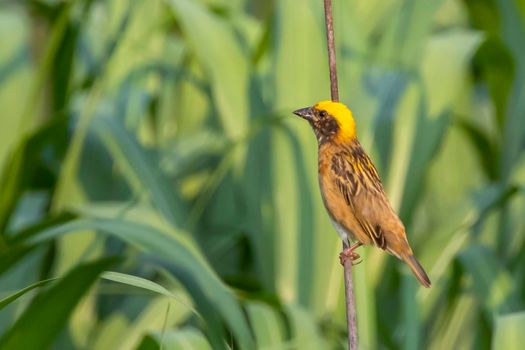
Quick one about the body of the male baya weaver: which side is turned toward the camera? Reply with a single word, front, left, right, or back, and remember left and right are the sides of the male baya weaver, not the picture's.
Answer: left

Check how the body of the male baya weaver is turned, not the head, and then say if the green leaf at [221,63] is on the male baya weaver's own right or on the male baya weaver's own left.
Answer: on the male baya weaver's own right

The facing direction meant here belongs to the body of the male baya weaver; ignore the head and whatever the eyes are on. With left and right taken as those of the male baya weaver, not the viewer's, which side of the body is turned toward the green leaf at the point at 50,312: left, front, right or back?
front
